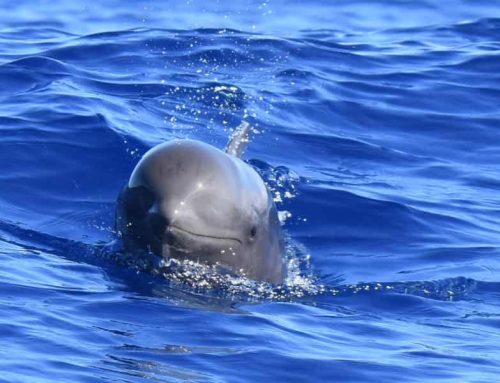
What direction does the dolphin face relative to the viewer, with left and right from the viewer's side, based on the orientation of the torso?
facing the viewer and to the left of the viewer
